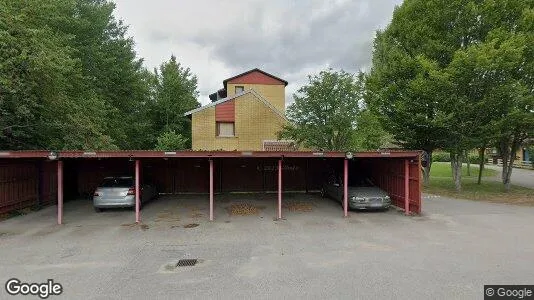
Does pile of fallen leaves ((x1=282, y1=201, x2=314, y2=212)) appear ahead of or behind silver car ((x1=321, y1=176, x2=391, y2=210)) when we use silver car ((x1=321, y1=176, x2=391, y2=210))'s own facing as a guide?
ahead

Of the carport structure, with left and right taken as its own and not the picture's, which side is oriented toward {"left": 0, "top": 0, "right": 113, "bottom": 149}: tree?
right

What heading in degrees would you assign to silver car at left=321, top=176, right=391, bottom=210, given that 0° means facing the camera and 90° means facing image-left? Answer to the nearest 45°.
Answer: approximately 315°

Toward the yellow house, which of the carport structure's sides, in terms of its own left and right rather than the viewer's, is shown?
back

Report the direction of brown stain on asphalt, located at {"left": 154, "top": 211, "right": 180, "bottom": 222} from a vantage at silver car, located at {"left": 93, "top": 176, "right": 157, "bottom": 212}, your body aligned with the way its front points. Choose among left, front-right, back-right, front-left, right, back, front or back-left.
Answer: right

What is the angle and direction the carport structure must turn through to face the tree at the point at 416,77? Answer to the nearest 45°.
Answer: approximately 90° to its left

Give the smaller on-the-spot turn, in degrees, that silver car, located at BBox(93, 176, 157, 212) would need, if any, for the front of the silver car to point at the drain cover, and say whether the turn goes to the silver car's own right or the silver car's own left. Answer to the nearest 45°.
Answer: approximately 135° to the silver car's own right

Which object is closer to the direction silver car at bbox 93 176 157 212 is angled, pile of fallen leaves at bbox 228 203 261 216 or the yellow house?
the yellow house

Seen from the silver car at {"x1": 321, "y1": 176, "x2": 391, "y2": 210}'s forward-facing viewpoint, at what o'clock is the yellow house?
The yellow house is roughly at 6 o'clock from the silver car.

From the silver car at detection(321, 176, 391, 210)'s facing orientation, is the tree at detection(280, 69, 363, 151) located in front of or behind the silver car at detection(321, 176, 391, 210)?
behind

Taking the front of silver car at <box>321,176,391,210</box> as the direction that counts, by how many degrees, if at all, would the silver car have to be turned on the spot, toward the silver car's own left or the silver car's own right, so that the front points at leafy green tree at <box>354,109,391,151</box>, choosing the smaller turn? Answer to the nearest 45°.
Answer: approximately 135° to the silver car's own left

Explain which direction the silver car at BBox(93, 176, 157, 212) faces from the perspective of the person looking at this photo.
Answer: facing away from the viewer and to the right of the viewer

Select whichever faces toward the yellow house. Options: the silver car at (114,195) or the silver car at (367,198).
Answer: the silver car at (114,195)

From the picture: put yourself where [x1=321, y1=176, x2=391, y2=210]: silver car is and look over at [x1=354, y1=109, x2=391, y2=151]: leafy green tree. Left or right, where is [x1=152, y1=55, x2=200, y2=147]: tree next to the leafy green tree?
left
